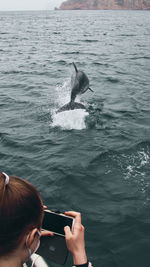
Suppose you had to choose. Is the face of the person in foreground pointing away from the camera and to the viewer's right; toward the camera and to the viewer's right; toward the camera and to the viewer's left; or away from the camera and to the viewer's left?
away from the camera and to the viewer's right

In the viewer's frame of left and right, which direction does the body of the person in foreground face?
facing away from the viewer and to the right of the viewer
